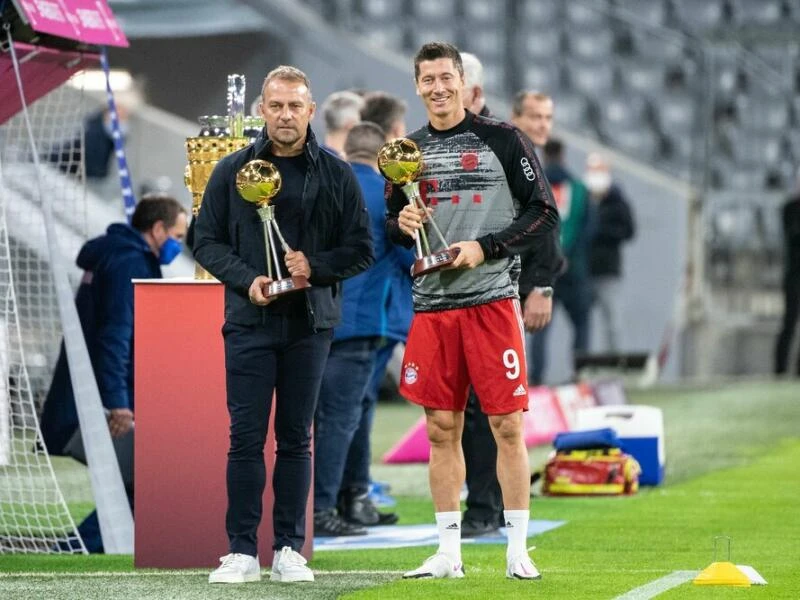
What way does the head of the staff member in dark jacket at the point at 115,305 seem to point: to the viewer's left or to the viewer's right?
to the viewer's right

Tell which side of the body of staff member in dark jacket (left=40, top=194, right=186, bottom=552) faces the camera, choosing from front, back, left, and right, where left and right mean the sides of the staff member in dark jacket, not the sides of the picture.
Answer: right

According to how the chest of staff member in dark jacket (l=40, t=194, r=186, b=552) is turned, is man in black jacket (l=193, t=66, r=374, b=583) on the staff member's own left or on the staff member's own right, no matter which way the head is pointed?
on the staff member's own right

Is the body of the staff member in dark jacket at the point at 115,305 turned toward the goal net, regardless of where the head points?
no

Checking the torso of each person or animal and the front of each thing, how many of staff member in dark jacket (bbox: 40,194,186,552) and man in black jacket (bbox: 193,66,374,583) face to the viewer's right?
1

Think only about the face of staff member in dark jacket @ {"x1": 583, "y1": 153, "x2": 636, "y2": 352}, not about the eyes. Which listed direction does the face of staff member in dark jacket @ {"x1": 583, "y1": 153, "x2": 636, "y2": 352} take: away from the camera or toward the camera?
toward the camera

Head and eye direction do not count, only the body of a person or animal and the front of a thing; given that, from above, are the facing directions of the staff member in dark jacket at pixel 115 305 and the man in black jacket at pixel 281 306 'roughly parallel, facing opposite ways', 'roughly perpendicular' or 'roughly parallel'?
roughly perpendicular

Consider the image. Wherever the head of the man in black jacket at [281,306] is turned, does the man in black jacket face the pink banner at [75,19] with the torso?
no

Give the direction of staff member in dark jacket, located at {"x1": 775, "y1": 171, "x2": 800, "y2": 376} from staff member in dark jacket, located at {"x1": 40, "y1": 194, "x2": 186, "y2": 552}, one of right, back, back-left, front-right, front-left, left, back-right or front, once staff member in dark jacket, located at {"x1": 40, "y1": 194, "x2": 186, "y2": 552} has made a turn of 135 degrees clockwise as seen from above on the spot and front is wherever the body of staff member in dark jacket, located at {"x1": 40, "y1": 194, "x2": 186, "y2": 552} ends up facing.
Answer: back

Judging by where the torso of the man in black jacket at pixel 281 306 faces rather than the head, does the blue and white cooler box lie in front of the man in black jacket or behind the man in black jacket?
behind

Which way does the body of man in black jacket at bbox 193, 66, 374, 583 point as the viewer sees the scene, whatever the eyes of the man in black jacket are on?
toward the camera

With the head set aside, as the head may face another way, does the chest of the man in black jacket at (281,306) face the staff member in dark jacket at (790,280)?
no

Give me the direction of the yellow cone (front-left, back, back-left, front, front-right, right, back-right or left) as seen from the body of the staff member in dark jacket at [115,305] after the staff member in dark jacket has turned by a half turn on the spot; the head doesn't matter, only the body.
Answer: back-left

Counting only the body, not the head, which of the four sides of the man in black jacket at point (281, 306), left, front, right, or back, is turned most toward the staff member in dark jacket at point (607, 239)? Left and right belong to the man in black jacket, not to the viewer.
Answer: back
